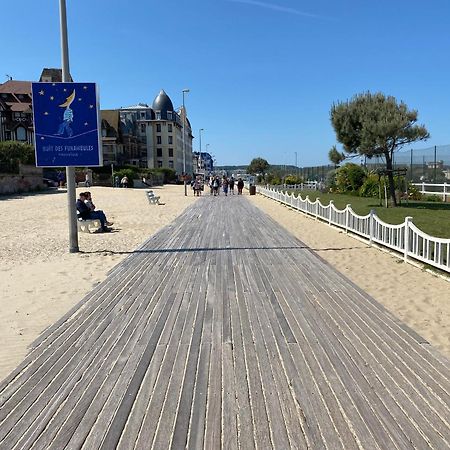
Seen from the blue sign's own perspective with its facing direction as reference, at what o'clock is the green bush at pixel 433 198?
The green bush is roughly at 8 o'clock from the blue sign.

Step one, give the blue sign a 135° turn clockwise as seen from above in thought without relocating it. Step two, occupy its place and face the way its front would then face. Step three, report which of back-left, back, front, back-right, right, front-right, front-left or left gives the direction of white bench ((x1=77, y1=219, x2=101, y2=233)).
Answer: front-right

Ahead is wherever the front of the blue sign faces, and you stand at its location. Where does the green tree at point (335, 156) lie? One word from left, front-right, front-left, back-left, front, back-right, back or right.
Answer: back-left

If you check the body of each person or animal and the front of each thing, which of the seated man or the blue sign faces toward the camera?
the blue sign

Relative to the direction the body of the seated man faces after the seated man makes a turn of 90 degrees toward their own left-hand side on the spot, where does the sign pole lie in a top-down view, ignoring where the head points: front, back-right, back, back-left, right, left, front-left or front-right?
back

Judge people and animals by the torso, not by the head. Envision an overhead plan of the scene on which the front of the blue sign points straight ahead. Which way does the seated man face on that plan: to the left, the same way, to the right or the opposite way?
to the left

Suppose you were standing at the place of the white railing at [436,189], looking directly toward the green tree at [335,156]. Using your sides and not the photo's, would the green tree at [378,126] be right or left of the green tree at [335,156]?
left

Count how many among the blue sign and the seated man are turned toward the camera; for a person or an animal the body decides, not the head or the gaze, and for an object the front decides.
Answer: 1

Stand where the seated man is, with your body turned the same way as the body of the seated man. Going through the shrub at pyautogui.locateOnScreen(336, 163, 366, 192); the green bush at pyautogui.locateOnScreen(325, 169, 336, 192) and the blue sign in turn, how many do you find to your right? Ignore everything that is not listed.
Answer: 1

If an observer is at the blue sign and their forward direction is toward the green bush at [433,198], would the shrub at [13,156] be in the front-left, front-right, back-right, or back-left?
front-left

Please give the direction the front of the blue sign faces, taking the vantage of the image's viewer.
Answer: facing the viewer

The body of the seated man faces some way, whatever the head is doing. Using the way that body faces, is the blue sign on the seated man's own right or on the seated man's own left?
on the seated man's own right

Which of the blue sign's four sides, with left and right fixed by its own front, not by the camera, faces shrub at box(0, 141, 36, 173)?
back

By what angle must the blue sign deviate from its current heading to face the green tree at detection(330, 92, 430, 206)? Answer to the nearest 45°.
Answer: approximately 135° to its left

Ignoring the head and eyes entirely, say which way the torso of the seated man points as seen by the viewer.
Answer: to the viewer's right

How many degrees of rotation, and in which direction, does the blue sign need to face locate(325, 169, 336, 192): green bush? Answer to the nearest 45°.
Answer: approximately 135° to its left

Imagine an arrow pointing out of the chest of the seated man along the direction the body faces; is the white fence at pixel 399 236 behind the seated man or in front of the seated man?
in front
